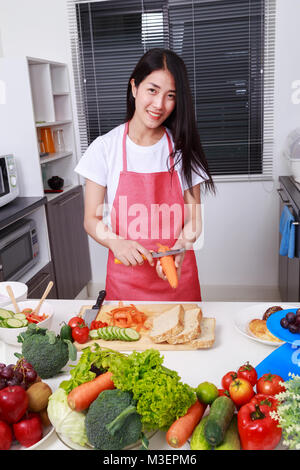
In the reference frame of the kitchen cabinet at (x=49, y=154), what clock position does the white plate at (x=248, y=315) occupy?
The white plate is roughly at 1 o'clock from the kitchen cabinet.

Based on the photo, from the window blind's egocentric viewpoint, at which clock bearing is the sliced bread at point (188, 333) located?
The sliced bread is roughly at 12 o'clock from the window blind.

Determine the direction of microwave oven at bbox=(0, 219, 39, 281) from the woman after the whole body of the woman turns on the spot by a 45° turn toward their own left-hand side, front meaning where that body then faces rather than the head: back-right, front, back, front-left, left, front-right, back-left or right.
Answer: back

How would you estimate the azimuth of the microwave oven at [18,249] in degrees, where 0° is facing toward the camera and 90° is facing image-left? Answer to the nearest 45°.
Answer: approximately 315°

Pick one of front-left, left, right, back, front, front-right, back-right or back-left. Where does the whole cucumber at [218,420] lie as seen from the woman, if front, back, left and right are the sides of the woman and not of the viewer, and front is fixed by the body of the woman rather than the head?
front

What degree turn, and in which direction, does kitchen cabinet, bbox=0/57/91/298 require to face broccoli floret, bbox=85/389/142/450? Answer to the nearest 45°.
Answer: approximately 45° to its right

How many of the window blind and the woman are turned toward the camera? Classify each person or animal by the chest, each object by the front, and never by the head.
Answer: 2

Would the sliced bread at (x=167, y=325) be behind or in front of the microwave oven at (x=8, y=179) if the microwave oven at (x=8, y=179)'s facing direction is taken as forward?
in front

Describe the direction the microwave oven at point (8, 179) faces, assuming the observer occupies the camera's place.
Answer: facing the viewer and to the right of the viewer

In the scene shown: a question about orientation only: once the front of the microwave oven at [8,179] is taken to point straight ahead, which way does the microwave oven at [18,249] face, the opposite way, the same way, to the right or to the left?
the same way

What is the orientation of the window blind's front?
toward the camera

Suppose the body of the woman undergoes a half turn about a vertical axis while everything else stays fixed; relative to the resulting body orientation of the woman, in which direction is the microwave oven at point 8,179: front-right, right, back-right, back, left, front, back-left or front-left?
front-left

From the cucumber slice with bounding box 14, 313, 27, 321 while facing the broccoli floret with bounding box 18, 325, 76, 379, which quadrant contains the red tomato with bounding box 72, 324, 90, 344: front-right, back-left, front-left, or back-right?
front-left

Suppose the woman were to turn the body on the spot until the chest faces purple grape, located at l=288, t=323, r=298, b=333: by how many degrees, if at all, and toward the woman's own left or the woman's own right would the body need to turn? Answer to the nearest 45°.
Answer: approximately 45° to the woman's own left

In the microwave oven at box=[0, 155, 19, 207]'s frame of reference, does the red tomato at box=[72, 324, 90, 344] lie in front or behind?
in front

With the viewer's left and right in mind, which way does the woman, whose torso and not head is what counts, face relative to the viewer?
facing the viewer

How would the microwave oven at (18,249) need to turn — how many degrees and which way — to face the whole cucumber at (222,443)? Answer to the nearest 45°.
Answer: approximately 45° to its right

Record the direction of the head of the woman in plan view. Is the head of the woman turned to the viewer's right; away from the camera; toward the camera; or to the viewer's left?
toward the camera
